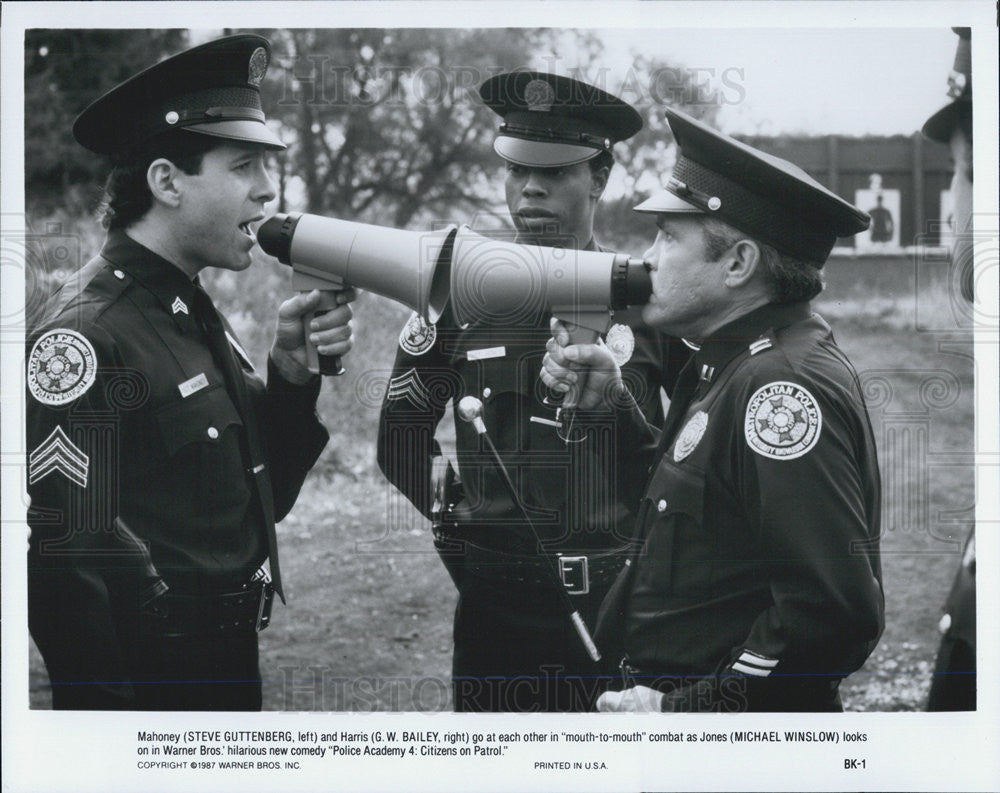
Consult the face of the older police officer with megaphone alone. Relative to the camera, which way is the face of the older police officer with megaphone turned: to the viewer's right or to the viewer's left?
to the viewer's left

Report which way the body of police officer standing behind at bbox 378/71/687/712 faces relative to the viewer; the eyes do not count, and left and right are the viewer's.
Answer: facing the viewer

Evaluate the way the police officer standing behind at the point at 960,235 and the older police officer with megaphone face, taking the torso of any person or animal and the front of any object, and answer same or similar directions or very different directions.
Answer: same or similar directions

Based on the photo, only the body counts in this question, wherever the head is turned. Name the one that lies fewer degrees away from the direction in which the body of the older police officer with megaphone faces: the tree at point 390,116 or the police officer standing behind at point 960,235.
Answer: the tree

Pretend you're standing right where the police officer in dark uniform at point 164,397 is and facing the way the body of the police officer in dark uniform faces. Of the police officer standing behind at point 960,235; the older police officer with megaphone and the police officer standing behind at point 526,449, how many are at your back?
0

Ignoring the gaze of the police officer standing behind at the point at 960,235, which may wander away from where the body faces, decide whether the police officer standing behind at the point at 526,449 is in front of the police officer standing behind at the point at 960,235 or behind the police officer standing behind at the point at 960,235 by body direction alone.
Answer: in front

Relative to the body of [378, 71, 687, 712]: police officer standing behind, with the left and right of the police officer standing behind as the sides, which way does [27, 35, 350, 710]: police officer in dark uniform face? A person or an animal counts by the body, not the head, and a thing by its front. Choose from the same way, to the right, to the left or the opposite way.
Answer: to the left

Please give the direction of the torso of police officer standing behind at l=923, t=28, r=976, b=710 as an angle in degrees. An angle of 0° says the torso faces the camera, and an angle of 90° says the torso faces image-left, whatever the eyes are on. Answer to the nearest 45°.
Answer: approximately 90°

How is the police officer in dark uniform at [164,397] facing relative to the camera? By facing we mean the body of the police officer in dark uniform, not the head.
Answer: to the viewer's right

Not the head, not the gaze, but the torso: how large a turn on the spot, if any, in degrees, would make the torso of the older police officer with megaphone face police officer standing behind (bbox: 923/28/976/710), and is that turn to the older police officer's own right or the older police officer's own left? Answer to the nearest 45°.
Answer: approximately 135° to the older police officer's own right
